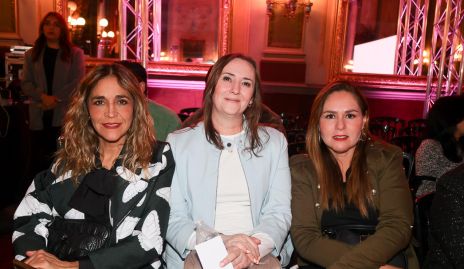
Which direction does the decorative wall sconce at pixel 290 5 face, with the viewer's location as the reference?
facing the viewer

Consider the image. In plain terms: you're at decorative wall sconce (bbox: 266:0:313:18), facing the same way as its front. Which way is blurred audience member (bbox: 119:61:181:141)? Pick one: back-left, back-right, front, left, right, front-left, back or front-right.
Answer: front

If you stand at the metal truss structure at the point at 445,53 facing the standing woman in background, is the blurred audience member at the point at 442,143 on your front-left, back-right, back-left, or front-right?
front-left

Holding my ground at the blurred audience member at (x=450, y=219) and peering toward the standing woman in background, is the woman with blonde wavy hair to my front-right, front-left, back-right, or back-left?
front-left

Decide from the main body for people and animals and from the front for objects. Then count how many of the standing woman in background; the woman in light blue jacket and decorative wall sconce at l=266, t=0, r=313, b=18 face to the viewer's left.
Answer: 0

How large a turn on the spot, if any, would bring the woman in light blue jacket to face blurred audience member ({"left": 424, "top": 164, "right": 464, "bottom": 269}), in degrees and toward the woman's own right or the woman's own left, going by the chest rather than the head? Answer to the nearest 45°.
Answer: approximately 45° to the woman's own left

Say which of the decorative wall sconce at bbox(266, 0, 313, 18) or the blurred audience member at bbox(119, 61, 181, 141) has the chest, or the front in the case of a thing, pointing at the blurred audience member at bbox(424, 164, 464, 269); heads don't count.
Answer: the decorative wall sconce

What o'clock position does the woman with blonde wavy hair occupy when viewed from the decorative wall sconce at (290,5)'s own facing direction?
The woman with blonde wavy hair is roughly at 12 o'clock from the decorative wall sconce.

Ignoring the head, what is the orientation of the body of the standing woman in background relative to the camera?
toward the camera

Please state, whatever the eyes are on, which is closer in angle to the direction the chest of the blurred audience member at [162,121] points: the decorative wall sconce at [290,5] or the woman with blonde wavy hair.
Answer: the woman with blonde wavy hair

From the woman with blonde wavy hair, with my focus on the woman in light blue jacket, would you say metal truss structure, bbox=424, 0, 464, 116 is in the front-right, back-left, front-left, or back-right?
front-left

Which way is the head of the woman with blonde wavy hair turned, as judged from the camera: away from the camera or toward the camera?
toward the camera
